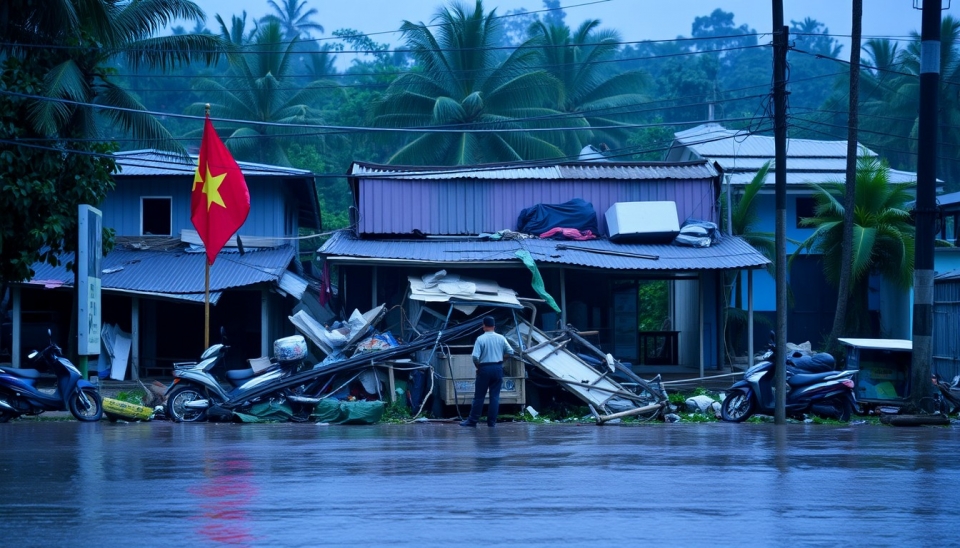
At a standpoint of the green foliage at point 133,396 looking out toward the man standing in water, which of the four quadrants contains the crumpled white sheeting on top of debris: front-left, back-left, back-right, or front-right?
front-left

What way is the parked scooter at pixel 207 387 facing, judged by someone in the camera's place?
facing to the left of the viewer

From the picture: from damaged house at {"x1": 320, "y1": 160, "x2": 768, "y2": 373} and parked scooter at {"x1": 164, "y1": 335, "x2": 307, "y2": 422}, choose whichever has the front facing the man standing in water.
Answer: the damaged house

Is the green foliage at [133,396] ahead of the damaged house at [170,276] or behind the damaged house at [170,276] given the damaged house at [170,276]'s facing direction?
ahead

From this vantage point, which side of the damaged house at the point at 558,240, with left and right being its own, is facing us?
front

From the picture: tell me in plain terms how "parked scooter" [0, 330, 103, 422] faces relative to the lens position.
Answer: facing to the right of the viewer

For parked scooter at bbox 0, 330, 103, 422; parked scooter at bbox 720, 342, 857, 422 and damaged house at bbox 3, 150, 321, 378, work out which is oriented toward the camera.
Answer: the damaged house

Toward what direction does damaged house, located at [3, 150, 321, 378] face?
toward the camera

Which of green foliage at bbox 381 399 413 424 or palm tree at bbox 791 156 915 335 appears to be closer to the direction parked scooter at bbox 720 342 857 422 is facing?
the green foliage
